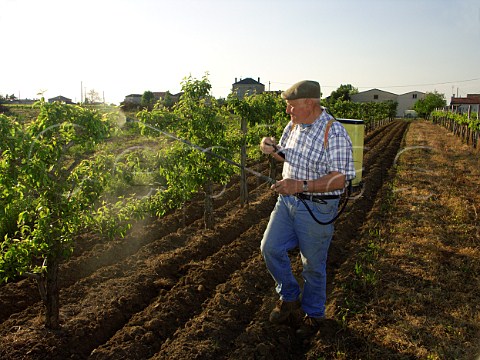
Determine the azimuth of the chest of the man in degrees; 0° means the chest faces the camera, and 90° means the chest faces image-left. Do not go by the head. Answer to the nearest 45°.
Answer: approximately 45°

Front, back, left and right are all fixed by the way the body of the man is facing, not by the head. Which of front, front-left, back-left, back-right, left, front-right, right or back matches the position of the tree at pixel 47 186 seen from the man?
front-right

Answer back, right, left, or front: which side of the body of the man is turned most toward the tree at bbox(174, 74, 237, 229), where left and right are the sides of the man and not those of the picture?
right
